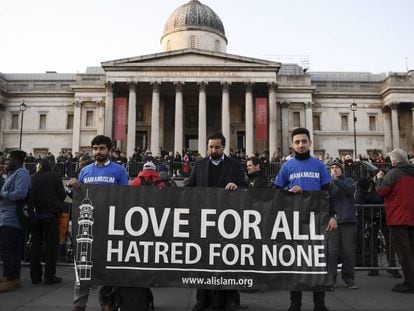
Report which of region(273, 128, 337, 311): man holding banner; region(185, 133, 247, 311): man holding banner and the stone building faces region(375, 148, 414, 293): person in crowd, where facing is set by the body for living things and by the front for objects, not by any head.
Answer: the stone building

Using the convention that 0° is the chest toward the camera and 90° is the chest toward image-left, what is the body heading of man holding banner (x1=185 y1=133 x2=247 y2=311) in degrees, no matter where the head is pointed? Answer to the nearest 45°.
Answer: approximately 0°

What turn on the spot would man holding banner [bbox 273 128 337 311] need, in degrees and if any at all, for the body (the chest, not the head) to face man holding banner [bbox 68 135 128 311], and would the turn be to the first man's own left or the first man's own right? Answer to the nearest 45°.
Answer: approximately 90° to the first man's own right

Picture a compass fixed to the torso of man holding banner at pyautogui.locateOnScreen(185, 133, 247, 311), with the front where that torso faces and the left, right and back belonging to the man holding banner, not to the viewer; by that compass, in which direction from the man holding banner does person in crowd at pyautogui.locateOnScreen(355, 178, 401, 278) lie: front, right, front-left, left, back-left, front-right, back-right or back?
back-left
